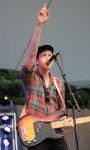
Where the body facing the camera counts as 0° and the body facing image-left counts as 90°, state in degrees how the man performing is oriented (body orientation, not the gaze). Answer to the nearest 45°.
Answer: approximately 315°

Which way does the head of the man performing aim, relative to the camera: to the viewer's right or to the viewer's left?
to the viewer's right
